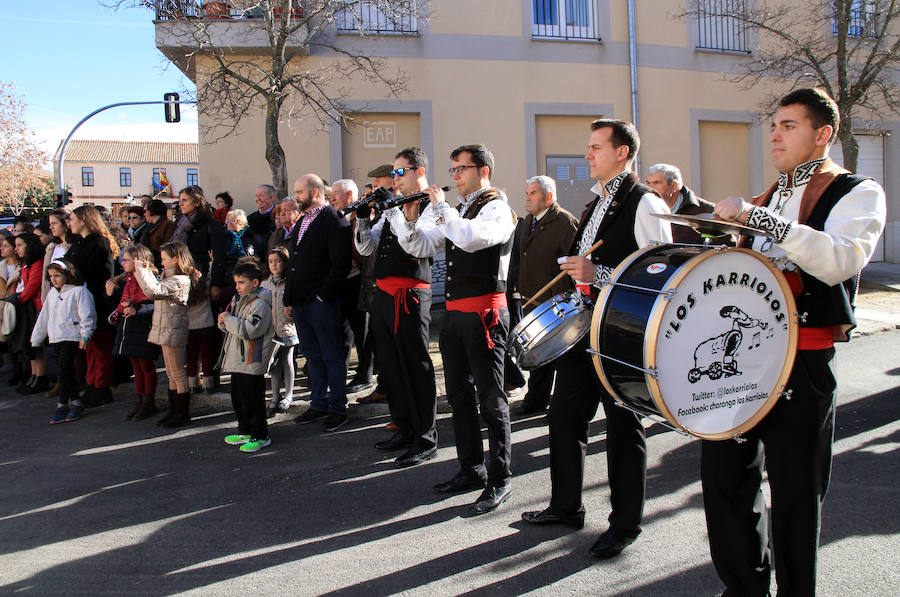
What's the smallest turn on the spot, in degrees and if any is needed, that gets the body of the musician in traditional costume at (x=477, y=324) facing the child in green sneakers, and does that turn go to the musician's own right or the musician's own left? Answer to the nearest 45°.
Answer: approximately 90° to the musician's own right

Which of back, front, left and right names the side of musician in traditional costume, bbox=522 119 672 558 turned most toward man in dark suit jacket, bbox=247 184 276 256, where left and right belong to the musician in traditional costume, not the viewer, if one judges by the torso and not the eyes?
right

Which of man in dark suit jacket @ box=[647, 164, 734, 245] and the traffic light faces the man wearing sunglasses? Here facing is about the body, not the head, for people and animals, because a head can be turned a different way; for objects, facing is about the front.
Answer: the man in dark suit jacket

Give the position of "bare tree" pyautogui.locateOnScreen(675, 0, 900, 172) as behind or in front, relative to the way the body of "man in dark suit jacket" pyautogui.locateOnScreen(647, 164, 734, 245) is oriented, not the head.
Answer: behind

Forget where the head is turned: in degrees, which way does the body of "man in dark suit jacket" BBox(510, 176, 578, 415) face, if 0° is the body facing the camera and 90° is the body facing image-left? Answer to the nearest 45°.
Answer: approximately 45°

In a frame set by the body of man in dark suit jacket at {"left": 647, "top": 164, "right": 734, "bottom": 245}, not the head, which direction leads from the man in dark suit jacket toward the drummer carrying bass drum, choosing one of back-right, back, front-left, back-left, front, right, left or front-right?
front-left

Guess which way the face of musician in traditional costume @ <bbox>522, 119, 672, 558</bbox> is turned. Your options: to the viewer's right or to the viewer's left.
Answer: to the viewer's left
